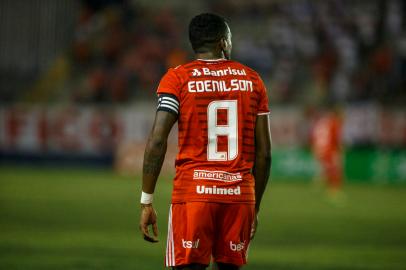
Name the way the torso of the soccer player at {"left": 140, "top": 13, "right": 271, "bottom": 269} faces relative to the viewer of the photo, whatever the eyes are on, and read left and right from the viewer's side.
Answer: facing away from the viewer

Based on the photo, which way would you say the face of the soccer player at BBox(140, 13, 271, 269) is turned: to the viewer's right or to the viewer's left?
to the viewer's right
